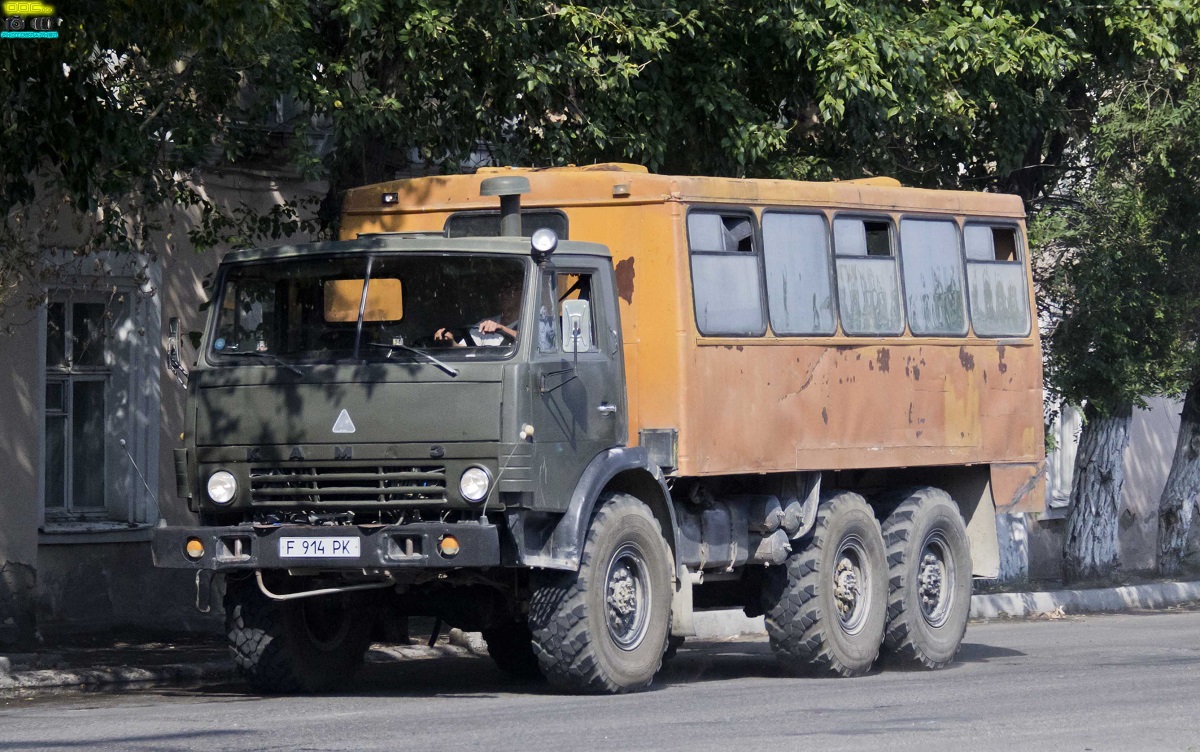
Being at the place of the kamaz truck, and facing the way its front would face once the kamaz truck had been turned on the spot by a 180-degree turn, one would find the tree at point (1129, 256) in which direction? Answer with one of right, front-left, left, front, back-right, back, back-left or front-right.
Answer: front

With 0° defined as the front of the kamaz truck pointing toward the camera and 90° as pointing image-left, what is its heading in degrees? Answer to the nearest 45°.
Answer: approximately 45°
